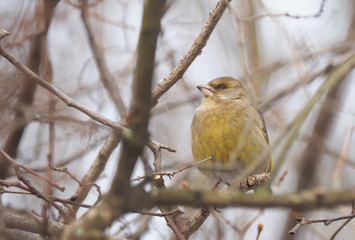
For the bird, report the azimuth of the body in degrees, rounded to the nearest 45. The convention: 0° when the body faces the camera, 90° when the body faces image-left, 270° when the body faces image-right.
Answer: approximately 45°
